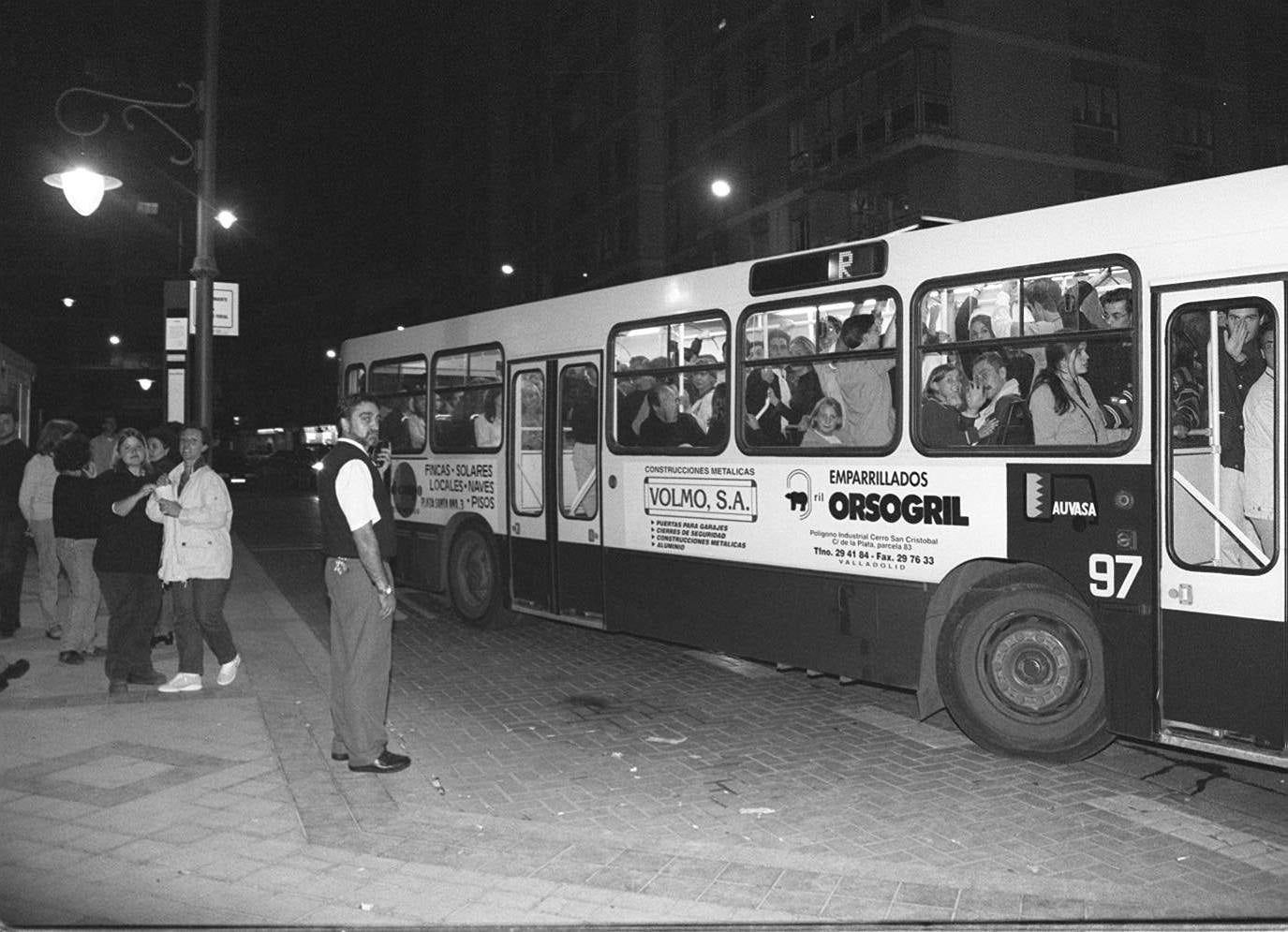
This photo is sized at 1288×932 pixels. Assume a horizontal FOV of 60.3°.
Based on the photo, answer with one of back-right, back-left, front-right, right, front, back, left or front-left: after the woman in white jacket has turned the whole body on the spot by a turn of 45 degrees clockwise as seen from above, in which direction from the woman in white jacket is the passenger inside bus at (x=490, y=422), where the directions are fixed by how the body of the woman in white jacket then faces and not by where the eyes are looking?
back-right

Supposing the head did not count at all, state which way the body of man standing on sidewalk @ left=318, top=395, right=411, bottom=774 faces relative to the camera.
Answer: to the viewer's right

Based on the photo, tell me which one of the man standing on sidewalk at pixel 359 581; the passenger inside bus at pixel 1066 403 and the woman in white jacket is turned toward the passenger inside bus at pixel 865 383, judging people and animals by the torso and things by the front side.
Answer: the man standing on sidewalk

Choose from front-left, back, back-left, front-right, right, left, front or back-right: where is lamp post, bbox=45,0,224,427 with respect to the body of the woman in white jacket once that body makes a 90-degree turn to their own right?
front-right

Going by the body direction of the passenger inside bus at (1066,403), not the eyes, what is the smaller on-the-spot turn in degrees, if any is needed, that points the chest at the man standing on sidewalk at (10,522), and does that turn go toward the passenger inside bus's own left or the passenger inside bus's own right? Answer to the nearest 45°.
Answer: approximately 135° to the passenger inside bus's own right

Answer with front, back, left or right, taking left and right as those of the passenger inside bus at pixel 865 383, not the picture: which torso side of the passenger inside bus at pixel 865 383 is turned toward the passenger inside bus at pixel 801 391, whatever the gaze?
left

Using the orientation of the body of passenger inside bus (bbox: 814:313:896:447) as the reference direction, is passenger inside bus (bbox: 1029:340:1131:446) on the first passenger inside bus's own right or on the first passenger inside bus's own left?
on the first passenger inside bus's own right

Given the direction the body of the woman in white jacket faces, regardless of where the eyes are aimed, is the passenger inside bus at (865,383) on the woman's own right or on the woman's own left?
on the woman's own left

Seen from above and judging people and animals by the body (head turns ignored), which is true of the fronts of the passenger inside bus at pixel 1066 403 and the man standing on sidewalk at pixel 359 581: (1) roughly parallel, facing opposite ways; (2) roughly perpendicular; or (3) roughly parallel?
roughly perpendicular

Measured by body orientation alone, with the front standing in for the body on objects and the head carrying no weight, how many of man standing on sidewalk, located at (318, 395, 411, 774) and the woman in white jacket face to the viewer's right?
1

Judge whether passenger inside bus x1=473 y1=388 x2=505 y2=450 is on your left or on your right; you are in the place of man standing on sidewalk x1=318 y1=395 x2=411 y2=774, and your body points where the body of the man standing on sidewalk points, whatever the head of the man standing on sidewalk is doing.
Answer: on your left

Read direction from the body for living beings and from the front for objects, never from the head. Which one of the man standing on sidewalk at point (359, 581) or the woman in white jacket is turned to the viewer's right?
the man standing on sidewalk

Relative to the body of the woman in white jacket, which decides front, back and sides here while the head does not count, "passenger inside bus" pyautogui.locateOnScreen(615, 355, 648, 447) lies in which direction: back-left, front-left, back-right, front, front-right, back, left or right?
back-left

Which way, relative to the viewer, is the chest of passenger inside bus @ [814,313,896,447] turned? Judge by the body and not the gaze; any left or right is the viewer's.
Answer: facing away from the viewer and to the right of the viewer
